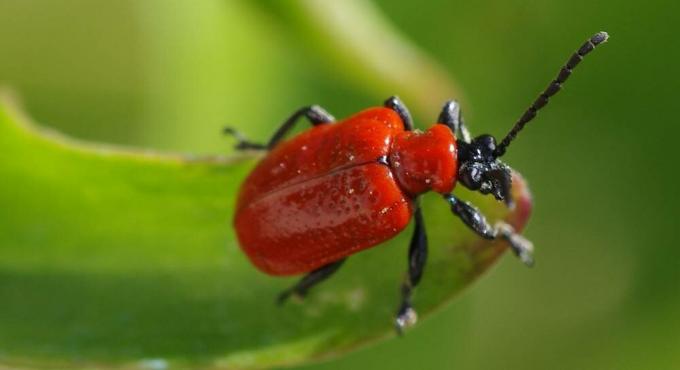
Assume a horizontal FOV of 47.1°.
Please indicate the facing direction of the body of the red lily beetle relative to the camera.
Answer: to the viewer's right
